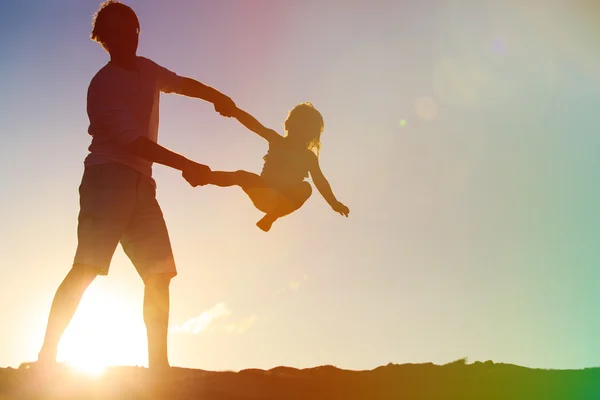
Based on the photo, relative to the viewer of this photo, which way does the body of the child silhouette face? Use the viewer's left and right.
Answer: facing the viewer and to the left of the viewer
